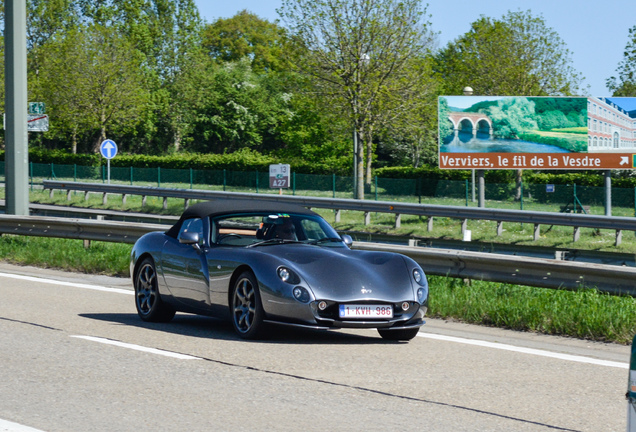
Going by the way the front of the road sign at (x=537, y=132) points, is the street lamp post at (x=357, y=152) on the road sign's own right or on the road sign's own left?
on the road sign's own right

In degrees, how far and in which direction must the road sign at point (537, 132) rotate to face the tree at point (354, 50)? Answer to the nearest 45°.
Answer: approximately 90° to its right

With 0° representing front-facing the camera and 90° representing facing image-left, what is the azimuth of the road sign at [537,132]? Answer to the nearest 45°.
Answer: approximately 0°

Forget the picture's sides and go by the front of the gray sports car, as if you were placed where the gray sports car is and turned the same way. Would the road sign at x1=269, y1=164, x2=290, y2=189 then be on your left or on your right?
on your left

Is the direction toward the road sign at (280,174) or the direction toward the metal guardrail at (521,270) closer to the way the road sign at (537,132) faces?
the metal guardrail

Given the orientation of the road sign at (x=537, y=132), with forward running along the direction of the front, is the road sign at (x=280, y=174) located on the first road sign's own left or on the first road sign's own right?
on the first road sign's own right

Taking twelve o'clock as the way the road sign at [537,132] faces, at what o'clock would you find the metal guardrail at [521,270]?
The metal guardrail is roughly at 12 o'clock from the road sign.

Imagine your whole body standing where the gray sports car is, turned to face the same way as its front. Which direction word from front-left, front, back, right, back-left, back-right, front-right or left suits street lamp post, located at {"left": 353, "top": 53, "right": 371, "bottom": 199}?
back-left

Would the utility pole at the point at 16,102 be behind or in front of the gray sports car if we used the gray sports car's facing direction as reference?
behind

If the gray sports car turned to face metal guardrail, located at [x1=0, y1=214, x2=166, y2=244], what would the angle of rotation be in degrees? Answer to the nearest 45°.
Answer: approximately 180°

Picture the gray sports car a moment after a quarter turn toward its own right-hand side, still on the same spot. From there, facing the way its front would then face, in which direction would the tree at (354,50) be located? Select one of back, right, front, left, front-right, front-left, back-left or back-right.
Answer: back-right

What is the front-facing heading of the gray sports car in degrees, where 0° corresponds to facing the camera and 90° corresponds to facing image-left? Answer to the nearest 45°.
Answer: approximately 315°
